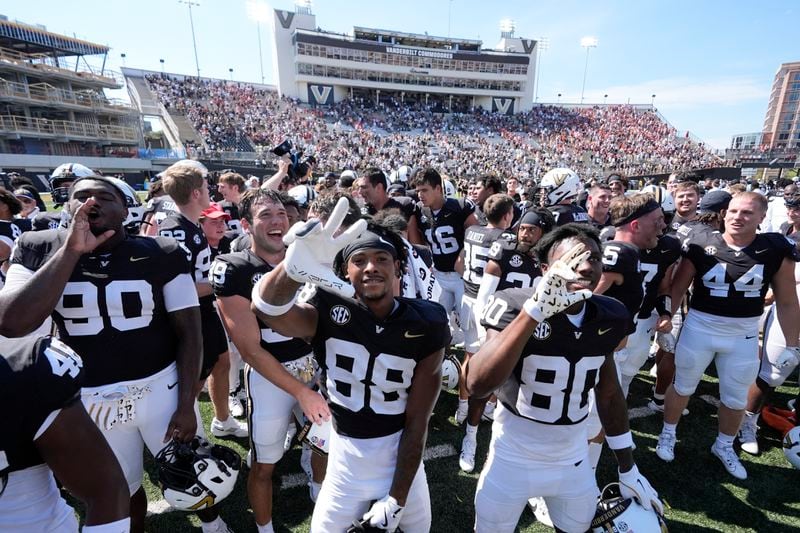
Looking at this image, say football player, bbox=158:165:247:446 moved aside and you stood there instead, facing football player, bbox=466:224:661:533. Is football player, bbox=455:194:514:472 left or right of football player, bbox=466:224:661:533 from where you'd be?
left

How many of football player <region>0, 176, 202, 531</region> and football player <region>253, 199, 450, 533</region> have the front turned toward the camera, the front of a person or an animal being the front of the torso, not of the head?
2
